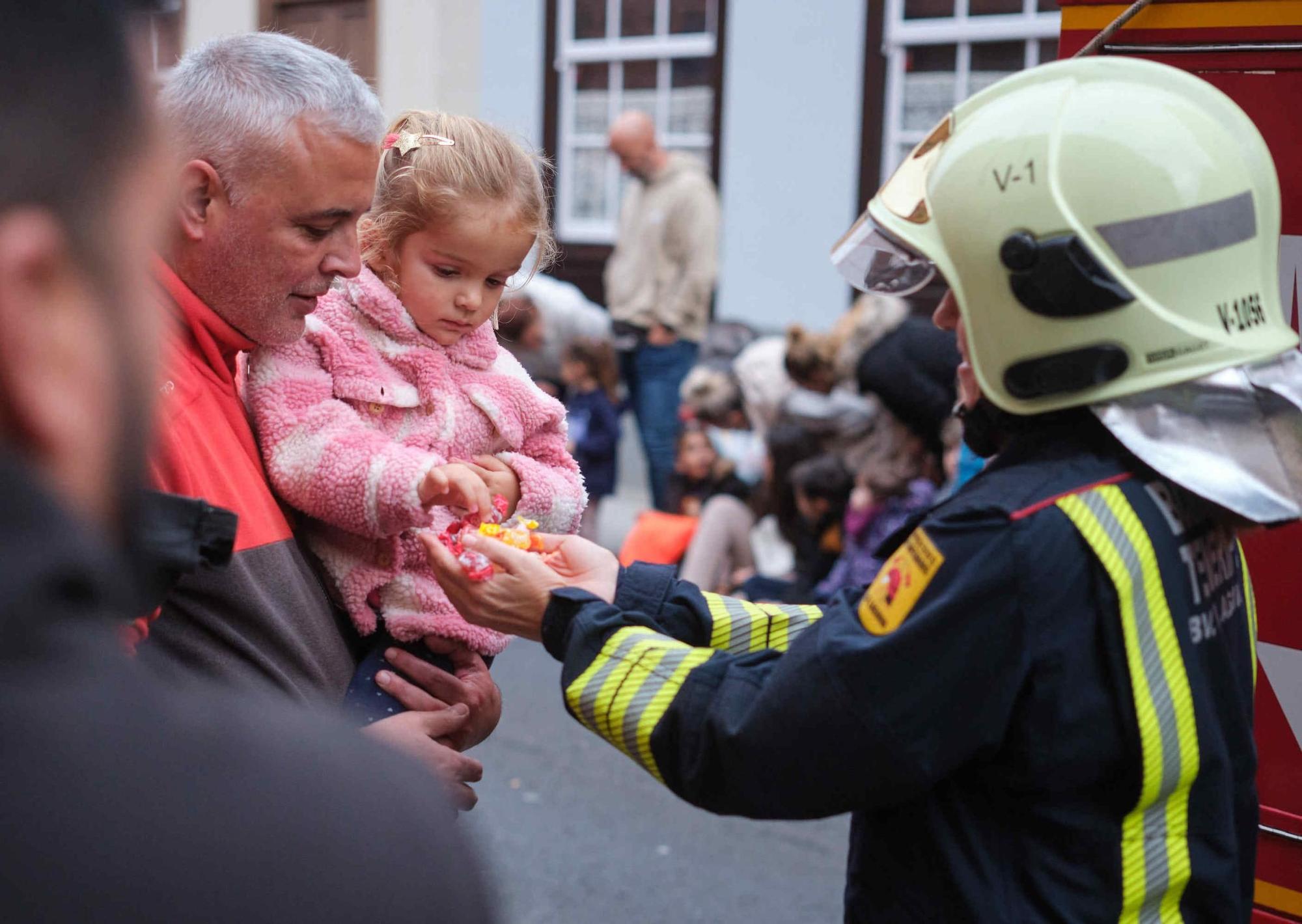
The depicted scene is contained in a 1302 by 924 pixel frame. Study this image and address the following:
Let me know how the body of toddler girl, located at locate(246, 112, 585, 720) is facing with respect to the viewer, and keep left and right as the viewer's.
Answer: facing the viewer and to the right of the viewer

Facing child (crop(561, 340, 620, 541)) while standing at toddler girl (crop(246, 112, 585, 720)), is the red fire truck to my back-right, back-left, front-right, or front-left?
front-right

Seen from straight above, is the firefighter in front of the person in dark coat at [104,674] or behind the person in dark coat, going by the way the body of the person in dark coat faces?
in front

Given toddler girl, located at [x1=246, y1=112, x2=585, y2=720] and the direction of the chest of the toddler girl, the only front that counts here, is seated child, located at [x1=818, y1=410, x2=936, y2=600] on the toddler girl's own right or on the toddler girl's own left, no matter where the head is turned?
on the toddler girl's own left

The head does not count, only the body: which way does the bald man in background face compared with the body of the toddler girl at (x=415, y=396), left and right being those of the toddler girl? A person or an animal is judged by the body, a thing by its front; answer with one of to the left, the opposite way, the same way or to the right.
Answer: to the right

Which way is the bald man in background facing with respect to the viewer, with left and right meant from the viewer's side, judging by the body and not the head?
facing the viewer and to the left of the viewer

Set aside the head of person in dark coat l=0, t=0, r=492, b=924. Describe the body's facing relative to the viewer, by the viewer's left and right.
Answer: facing away from the viewer and to the right of the viewer

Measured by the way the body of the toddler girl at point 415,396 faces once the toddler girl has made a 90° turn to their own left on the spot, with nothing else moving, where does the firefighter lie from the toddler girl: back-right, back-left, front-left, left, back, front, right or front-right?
right

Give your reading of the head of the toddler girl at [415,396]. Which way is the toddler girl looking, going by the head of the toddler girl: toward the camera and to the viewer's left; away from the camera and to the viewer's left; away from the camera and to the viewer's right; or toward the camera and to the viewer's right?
toward the camera and to the viewer's right
